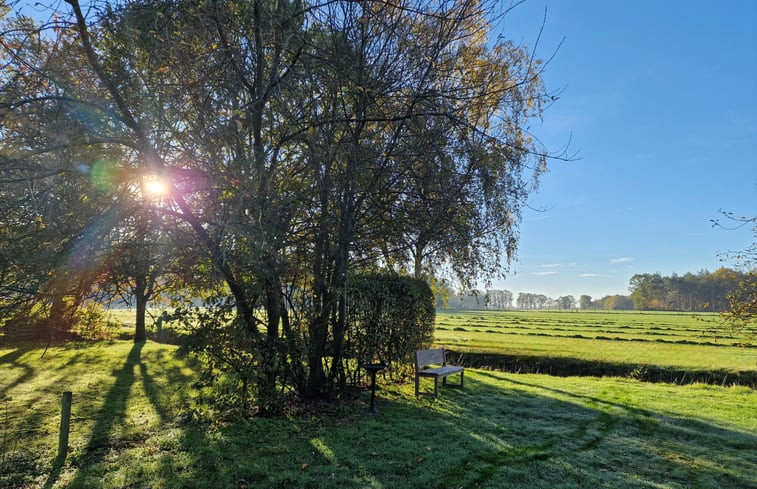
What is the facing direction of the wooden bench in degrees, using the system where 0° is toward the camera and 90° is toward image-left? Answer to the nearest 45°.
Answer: approximately 315°

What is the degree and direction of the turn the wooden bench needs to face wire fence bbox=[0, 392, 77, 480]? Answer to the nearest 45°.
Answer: approximately 90° to its right

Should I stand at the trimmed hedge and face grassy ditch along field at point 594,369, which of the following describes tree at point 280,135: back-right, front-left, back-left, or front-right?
back-right

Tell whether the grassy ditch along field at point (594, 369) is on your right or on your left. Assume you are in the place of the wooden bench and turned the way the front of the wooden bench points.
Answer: on your left

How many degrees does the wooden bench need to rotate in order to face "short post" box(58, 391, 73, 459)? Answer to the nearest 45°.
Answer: approximately 90° to its right
